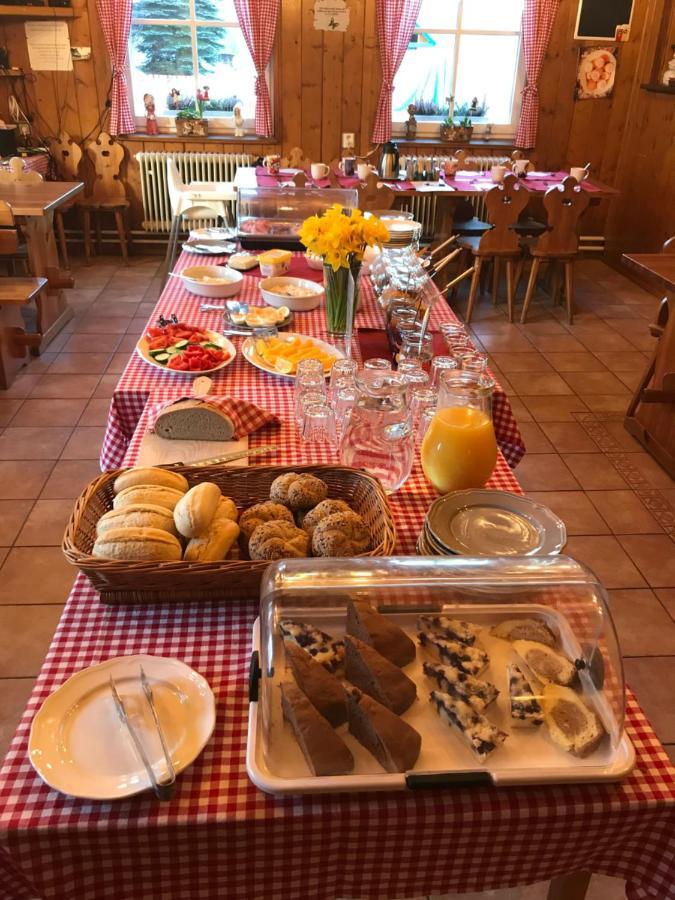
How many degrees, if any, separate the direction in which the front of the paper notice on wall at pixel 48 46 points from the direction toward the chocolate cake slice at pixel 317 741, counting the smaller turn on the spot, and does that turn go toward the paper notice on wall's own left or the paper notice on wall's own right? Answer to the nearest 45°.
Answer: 0° — it already faces it

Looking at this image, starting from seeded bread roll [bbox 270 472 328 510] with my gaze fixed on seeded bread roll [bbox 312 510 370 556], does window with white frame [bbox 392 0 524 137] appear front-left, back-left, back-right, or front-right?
back-left

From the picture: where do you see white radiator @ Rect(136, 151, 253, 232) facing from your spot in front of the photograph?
facing the viewer

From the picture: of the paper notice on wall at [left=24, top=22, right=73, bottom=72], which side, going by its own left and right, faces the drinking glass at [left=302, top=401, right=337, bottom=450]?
front

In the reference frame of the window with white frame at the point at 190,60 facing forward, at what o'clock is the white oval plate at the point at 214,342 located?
The white oval plate is roughly at 12 o'clock from the window with white frame.

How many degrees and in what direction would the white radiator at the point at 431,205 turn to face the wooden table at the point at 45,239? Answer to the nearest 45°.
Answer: approximately 45° to its right

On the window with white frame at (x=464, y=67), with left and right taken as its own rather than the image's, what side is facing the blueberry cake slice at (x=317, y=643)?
front

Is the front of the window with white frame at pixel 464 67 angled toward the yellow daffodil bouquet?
yes

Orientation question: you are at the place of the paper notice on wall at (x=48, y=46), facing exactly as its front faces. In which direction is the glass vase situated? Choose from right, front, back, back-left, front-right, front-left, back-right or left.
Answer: front

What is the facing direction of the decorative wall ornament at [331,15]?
toward the camera

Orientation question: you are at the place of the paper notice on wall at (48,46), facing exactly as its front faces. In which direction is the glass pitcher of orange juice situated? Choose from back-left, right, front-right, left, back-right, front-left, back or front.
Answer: front

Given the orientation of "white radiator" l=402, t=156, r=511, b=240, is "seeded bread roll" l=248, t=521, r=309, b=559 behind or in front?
in front

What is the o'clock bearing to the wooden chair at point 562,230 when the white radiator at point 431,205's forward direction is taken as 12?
The wooden chair is roughly at 11 o'clock from the white radiator.

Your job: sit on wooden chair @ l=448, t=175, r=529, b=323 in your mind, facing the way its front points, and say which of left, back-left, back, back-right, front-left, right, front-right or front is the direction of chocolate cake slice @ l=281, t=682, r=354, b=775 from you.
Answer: back-left

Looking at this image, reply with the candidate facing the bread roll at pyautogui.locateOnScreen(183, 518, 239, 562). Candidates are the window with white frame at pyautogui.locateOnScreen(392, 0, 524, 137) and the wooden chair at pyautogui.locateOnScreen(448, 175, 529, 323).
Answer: the window with white frame

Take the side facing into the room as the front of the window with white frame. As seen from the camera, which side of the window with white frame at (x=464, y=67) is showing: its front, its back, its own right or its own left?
front

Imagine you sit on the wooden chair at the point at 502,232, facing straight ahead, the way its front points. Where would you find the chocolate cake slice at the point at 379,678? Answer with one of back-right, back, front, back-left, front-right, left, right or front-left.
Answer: back-left

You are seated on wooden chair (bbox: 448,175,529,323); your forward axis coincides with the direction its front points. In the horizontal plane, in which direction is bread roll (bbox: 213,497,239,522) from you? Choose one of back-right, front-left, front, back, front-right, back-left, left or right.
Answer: back-left
